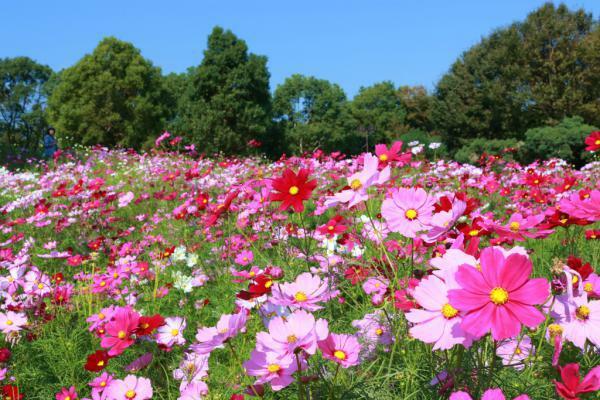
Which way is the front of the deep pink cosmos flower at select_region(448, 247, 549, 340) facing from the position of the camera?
facing the viewer

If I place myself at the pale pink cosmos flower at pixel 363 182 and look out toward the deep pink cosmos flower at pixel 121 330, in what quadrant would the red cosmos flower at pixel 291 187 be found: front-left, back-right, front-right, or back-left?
front-right

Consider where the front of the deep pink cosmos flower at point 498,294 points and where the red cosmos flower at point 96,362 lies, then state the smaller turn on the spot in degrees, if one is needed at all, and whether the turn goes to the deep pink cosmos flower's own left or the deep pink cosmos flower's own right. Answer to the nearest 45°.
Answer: approximately 90° to the deep pink cosmos flower's own right

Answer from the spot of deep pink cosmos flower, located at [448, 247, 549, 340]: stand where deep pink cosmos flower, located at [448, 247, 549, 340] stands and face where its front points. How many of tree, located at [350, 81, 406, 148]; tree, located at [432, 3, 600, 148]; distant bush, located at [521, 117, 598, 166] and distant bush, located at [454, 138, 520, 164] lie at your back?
4

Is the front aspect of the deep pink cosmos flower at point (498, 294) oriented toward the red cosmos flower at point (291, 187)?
no

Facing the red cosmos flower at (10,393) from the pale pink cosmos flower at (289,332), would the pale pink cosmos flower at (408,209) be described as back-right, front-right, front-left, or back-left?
back-right

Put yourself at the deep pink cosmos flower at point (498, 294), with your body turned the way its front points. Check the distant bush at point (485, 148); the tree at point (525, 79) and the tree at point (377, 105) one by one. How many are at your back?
3

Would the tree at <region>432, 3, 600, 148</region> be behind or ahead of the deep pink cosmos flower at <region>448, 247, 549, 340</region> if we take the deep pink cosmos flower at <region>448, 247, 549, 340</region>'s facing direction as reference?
behind

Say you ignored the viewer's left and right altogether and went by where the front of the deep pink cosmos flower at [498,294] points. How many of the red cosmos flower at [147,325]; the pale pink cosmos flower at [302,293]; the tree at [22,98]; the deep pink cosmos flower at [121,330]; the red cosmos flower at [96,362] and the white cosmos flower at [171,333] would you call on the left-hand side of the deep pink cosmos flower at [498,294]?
0

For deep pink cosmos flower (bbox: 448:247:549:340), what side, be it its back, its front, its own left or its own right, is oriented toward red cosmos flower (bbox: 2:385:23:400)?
right

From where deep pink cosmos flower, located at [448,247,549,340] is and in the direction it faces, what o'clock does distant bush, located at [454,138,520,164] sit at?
The distant bush is roughly at 6 o'clock from the deep pink cosmos flower.

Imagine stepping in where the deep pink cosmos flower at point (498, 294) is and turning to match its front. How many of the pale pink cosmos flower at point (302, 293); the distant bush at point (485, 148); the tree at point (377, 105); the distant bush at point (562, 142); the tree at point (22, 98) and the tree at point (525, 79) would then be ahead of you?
0

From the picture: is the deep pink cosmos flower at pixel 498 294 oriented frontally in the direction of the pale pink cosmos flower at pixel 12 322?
no

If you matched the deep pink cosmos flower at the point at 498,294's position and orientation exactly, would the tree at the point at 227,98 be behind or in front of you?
behind

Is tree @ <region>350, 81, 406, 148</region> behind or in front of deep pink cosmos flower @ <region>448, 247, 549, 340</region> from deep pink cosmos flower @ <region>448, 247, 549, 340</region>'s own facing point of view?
behind

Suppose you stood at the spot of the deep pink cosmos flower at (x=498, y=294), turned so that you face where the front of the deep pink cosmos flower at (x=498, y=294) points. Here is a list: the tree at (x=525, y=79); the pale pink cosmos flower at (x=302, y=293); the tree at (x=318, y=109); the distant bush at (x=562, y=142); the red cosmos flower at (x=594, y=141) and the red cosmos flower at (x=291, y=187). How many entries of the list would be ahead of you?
0

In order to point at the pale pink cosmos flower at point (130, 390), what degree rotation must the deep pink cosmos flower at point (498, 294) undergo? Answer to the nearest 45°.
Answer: approximately 90° to its right

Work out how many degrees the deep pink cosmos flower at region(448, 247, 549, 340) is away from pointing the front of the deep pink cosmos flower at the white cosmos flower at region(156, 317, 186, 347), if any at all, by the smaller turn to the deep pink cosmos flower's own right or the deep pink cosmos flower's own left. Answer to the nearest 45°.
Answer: approximately 135° to the deep pink cosmos flower's own right
